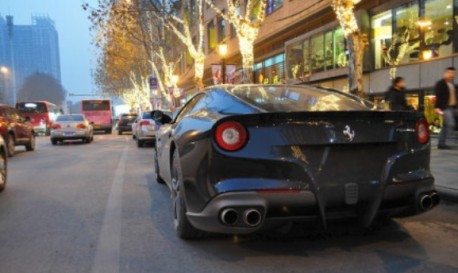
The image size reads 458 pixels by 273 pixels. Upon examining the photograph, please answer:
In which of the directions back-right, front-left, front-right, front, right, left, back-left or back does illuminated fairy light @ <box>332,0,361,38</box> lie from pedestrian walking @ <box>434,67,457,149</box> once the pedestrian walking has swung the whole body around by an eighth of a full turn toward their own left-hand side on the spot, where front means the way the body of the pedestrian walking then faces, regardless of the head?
back

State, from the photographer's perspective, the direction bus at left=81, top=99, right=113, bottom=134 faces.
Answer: facing away from the viewer

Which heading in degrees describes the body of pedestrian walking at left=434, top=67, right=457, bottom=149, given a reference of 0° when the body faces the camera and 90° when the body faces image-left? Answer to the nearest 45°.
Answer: approximately 315°

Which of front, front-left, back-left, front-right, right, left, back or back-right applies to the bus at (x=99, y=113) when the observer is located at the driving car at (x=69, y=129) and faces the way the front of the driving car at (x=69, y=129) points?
front

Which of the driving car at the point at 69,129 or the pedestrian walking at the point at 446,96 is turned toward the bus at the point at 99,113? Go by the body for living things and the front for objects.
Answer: the driving car

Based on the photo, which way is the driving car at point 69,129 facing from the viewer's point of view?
away from the camera

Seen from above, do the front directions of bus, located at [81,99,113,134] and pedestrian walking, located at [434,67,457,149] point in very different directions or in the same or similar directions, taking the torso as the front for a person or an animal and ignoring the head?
very different directions

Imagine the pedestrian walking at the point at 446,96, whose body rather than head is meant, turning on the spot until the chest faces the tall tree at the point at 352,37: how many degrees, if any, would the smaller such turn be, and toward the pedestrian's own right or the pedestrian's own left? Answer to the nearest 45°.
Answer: approximately 135° to the pedestrian's own right

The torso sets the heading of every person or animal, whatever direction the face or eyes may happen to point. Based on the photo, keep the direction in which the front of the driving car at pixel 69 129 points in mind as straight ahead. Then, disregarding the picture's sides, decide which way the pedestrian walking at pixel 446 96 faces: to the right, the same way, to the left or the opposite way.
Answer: the opposite way
